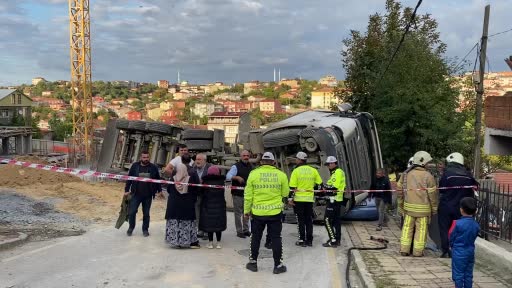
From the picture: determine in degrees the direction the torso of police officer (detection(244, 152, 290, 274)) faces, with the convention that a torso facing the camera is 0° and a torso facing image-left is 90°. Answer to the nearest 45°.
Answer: approximately 180°

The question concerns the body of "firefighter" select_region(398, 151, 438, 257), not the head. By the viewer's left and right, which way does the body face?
facing away from the viewer

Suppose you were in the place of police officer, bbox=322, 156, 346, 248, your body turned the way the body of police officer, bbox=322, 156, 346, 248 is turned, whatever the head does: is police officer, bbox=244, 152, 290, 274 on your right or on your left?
on your left

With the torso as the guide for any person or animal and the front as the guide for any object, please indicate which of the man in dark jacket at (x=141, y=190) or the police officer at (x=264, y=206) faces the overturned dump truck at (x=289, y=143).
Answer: the police officer

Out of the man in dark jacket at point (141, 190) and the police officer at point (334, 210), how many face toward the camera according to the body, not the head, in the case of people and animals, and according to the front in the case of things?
1

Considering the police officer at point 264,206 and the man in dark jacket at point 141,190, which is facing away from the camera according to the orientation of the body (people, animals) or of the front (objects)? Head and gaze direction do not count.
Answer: the police officer
